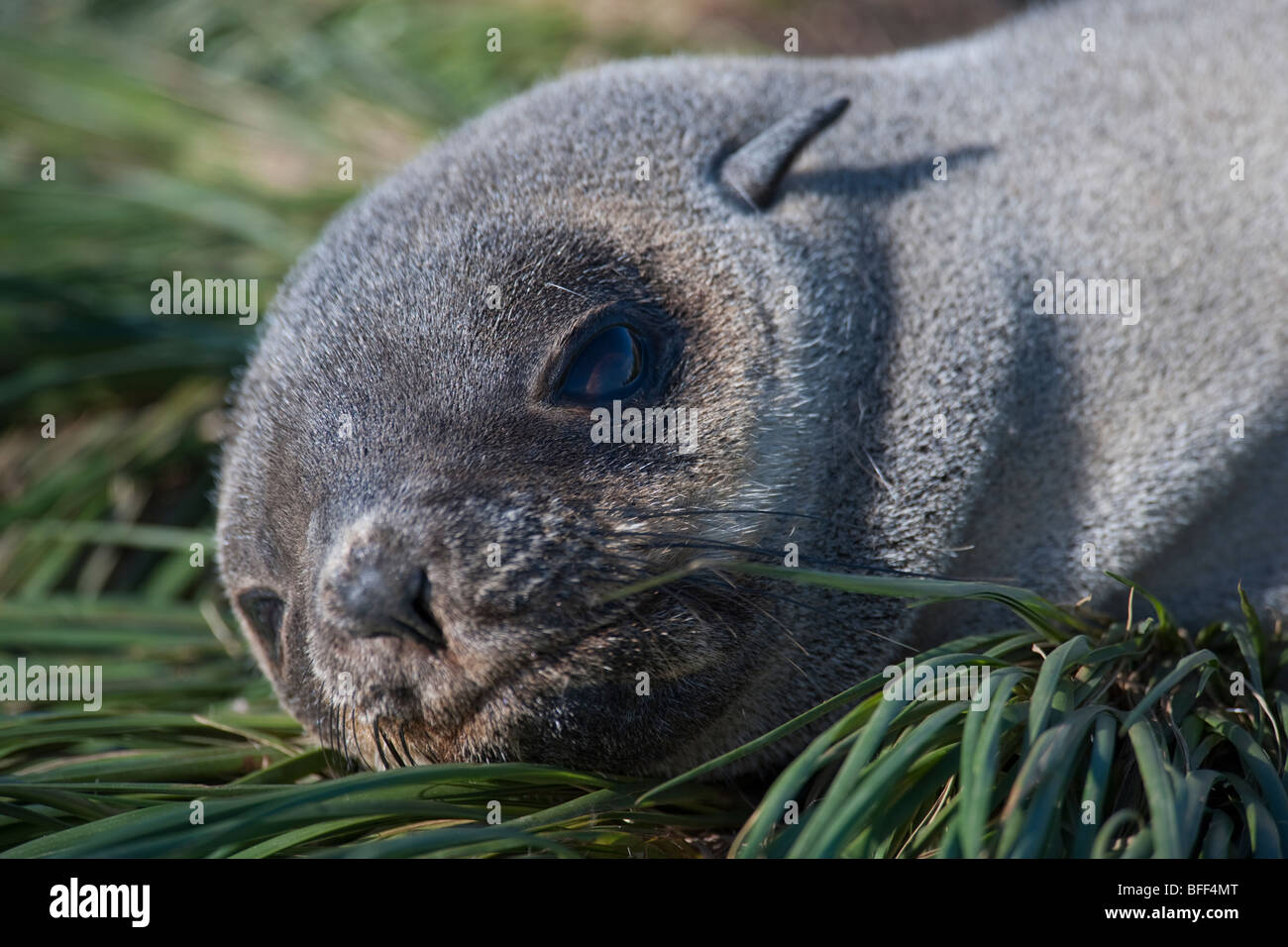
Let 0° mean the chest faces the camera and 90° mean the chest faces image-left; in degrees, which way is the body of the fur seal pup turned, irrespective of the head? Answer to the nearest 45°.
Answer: approximately 45°
